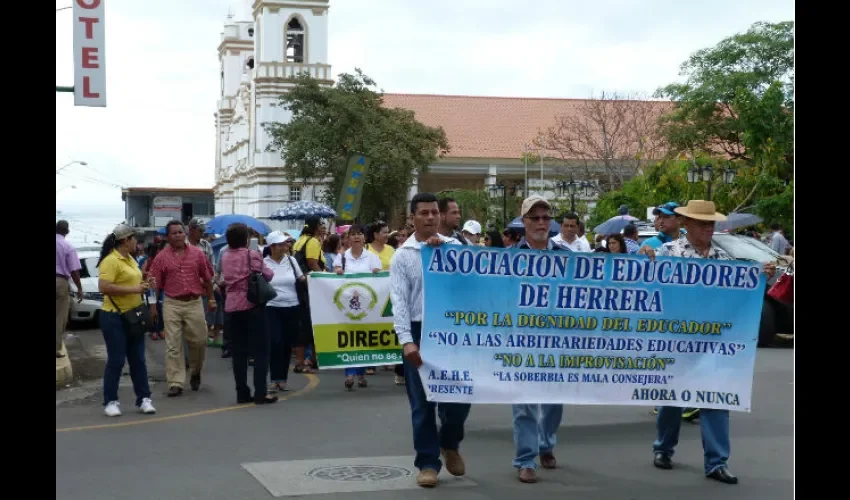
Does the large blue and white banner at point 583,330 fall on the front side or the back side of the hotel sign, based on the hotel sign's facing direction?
on the front side

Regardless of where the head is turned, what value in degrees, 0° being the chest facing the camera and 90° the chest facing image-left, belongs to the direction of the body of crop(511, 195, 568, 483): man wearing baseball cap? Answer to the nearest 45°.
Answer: approximately 0°

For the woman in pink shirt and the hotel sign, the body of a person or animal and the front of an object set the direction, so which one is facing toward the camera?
the hotel sign

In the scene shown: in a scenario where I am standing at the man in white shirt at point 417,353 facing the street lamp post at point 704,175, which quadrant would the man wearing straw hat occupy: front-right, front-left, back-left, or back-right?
front-right

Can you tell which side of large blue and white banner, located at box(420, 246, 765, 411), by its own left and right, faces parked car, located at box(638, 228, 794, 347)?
back

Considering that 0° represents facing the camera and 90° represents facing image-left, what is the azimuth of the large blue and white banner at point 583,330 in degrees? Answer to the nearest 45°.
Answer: approximately 0°

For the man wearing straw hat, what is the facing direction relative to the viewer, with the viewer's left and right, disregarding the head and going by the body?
facing the viewer and to the right of the viewer

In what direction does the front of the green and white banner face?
toward the camera

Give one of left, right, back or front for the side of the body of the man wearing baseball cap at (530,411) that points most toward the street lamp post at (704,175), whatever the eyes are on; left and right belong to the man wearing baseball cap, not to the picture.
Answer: back

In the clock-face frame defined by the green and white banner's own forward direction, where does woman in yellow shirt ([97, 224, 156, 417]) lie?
The woman in yellow shirt is roughly at 2 o'clock from the green and white banner.

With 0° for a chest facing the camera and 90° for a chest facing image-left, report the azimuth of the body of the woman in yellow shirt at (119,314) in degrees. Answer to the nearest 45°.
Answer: approximately 315°

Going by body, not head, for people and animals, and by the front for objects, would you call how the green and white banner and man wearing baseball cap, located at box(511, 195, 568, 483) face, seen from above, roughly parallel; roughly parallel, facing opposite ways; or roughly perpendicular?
roughly parallel

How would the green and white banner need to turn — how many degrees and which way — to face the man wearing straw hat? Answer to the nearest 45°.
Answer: approximately 45° to its left

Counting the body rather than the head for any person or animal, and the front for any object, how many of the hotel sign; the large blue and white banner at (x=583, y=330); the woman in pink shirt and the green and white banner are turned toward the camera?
3

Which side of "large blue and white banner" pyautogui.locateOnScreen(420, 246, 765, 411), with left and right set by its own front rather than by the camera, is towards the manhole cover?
right
